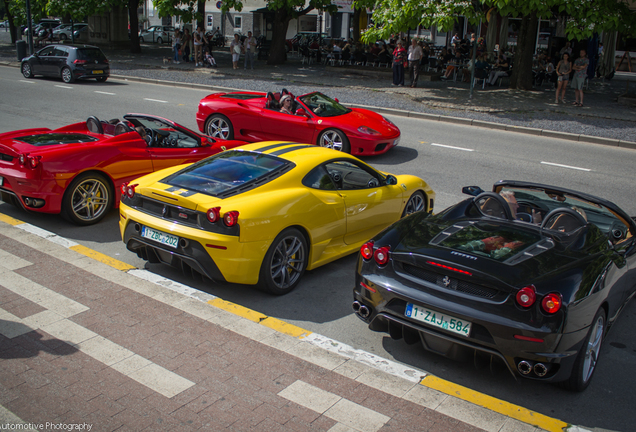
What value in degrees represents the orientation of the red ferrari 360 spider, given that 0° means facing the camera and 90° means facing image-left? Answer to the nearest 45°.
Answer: approximately 315°

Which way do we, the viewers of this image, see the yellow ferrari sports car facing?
facing away from the viewer and to the right of the viewer

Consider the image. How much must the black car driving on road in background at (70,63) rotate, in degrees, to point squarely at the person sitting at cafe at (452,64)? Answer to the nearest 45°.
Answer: approximately 135° to its right

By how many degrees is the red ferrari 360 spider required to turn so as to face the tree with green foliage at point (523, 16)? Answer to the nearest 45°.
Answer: approximately 90° to its left

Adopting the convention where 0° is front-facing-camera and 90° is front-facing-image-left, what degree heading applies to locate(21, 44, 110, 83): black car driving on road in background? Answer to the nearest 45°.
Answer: approximately 135°

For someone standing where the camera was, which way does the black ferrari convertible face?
facing away from the viewer and to the right of the viewer

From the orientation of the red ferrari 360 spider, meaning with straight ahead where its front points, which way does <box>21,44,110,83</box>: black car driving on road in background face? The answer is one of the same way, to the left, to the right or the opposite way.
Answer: the opposite way

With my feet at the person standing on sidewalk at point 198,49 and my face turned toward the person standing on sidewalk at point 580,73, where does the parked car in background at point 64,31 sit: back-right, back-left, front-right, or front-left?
back-left

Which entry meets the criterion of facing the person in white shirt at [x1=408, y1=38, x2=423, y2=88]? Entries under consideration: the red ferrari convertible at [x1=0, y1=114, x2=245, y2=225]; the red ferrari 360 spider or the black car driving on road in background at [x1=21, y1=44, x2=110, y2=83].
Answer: the red ferrari convertible

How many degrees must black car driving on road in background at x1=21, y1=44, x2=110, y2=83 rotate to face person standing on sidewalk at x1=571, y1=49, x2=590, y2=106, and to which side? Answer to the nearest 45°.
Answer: approximately 180°

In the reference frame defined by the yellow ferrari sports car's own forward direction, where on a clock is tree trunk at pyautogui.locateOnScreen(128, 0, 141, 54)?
The tree trunk is roughly at 10 o'clock from the yellow ferrari sports car.
